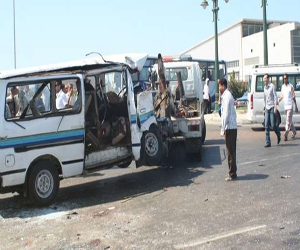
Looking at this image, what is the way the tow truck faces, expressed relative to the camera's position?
facing away from the viewer

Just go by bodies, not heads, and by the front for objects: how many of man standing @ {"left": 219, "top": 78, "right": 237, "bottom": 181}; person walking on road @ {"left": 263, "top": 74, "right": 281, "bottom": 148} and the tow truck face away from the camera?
1

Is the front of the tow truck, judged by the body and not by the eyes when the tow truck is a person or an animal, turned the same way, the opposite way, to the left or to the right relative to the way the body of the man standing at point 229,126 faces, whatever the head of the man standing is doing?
to the right

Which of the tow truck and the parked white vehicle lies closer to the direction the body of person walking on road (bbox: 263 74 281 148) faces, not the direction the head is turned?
the tow truck

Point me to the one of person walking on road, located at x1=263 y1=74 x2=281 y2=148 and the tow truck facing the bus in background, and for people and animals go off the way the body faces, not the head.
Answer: the tow truck

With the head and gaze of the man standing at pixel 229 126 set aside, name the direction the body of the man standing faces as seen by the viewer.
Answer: to the viewer's left

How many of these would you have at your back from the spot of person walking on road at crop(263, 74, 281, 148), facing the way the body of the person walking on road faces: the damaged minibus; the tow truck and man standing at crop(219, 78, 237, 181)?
0

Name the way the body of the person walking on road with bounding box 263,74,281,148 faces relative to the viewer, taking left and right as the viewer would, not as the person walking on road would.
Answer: facing the viewer and to the left of the viewer

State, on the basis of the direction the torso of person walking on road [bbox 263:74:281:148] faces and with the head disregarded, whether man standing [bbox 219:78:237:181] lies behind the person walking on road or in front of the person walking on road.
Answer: in front

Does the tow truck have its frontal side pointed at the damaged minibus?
no

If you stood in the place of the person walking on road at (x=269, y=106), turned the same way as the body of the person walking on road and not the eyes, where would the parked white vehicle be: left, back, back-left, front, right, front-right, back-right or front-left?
back-right

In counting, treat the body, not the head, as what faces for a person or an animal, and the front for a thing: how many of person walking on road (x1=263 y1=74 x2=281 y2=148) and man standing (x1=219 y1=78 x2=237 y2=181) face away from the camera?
0

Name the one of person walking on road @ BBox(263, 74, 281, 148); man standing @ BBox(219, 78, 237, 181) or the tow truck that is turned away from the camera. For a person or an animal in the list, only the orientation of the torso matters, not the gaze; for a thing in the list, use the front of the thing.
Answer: the tow truck

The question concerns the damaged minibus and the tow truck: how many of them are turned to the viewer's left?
0

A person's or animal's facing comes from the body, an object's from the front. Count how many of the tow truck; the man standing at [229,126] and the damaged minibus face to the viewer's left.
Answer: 1

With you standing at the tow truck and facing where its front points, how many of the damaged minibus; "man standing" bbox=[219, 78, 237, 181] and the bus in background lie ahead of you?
1
